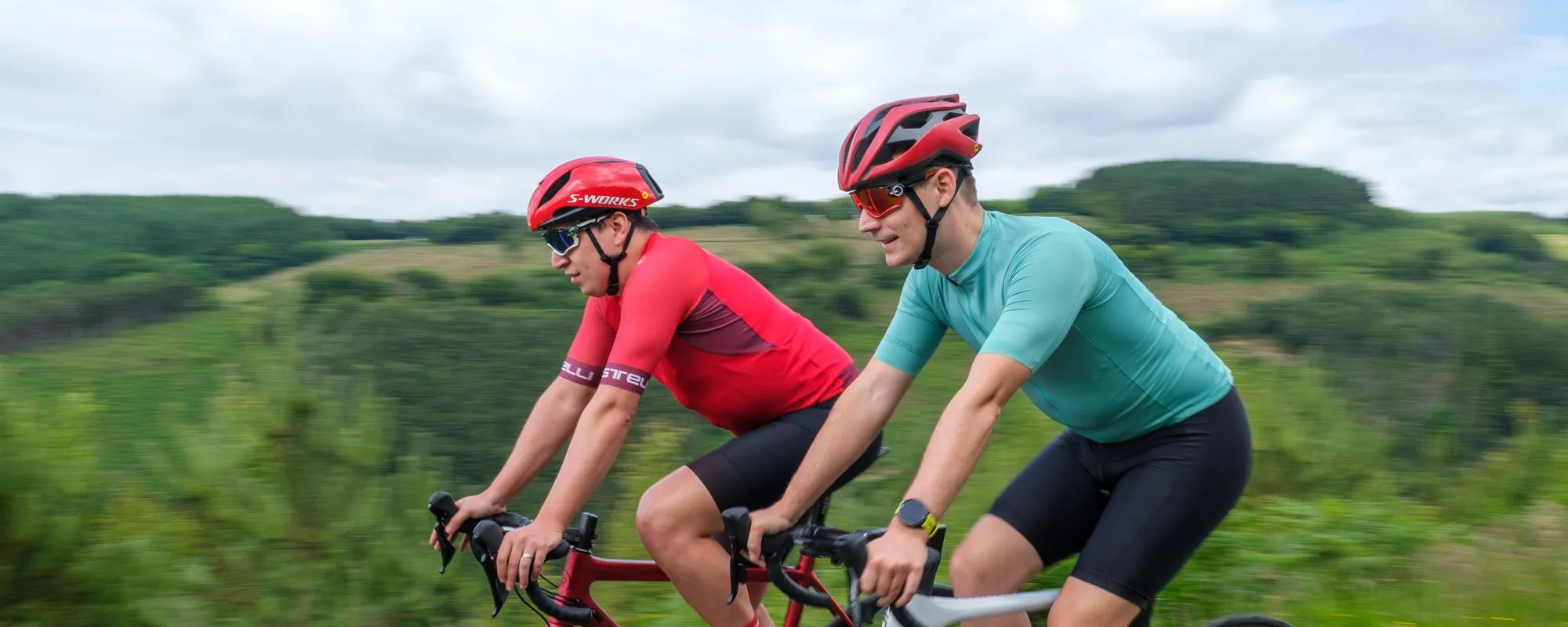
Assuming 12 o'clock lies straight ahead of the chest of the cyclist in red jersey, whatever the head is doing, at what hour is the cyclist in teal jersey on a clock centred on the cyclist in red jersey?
The cyclist in teal jersey is roughly at 7 o'clock from the cyclist in red jersey.

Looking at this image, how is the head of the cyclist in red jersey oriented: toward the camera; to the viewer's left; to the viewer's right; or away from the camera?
to the viewer's left

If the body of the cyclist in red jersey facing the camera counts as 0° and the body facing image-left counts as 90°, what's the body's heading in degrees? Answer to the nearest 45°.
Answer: approximately 90°
